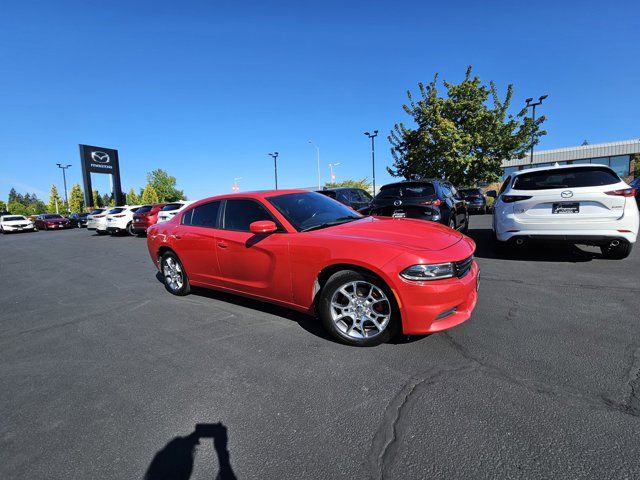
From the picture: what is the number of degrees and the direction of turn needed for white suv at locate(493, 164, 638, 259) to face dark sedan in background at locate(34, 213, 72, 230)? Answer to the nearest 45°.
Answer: approximately 90° to its left

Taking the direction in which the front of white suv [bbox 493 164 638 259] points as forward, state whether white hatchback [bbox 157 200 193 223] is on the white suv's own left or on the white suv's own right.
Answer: on the white suv's own left

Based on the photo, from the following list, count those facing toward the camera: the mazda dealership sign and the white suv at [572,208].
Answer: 1

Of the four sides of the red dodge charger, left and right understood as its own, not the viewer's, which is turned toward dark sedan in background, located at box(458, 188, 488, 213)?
left

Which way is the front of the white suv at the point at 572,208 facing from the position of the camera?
facing away from the viewer

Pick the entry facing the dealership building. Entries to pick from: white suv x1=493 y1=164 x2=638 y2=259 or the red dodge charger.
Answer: the white suv

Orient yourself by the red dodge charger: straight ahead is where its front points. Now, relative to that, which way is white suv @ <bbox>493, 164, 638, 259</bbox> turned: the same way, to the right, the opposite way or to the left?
to the left

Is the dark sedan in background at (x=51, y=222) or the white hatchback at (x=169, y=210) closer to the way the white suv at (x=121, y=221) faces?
the dark sedan in background

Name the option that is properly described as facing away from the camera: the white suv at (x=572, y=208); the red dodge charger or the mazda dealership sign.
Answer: the white suv
